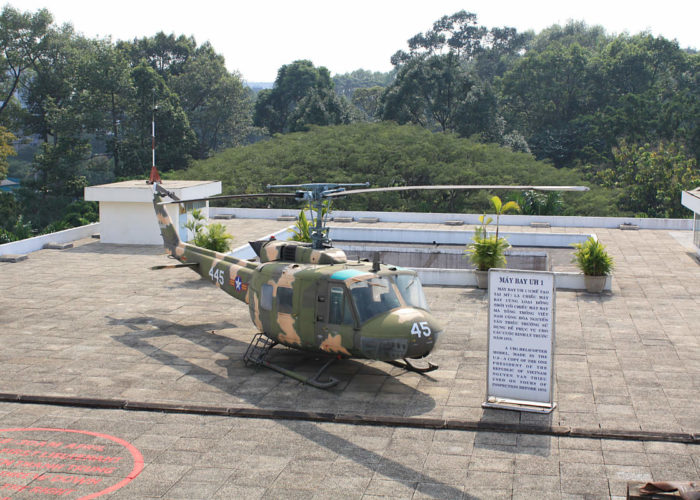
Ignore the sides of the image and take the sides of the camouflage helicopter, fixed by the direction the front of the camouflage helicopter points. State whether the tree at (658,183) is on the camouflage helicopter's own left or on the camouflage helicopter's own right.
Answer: on the camouflage helicopter's own left

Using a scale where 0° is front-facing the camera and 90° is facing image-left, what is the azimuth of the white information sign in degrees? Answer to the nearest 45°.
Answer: approximately 0°

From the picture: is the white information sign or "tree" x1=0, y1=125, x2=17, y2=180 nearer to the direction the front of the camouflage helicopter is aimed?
the white information sign

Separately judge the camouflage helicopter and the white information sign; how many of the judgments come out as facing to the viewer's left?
0

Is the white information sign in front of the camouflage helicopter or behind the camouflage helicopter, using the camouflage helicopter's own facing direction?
in front

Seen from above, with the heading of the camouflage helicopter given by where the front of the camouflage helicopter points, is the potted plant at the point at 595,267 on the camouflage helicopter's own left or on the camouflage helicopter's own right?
on the camouflage helicopter's own left

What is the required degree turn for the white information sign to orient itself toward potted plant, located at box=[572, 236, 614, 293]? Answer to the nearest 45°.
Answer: approximately 180°

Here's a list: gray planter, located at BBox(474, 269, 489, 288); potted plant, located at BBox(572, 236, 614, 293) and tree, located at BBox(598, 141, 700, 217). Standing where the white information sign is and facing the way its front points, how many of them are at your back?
3
